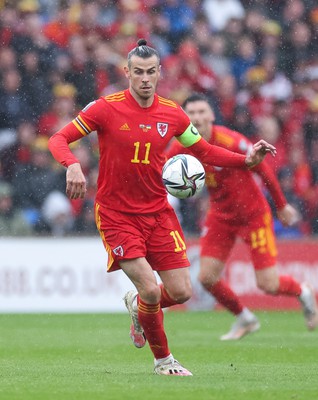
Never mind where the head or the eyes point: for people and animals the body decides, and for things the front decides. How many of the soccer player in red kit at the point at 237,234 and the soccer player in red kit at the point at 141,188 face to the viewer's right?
0

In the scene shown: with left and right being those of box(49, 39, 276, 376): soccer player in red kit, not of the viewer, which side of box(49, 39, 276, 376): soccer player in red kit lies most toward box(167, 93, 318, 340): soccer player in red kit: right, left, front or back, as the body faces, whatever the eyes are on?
back

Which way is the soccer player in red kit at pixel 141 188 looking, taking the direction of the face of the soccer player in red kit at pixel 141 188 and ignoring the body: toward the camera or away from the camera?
toward the camera

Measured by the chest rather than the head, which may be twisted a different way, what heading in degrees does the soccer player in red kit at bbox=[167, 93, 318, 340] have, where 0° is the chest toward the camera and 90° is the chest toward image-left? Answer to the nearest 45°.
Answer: approximately 45°

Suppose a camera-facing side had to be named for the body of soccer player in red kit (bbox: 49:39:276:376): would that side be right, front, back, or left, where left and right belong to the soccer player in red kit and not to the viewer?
front

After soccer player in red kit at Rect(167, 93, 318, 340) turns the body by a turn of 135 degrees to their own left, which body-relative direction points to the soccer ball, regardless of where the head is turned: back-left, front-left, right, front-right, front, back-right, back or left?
right

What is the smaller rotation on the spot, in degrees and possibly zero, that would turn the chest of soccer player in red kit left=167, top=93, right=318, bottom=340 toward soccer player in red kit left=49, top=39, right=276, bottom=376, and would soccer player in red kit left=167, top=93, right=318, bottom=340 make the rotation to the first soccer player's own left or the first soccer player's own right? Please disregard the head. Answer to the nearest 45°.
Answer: approximately 45° to the first soccer player's own left
